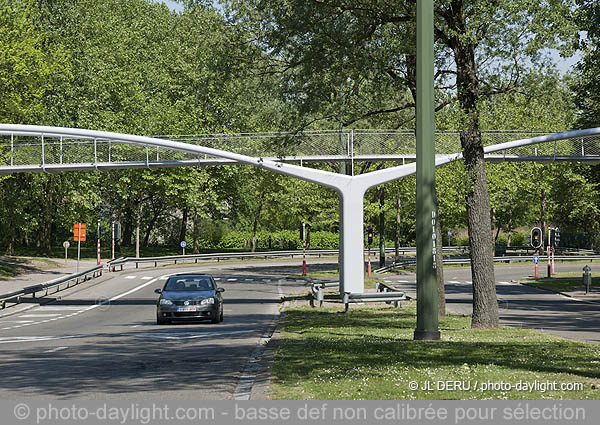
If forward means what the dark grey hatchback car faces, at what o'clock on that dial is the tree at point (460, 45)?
The tree is roughly at 10 o'clock from the dark grey hatchback car.

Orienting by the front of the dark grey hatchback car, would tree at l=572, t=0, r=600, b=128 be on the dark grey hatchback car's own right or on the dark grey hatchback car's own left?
on the dark grey hatchback car's own left

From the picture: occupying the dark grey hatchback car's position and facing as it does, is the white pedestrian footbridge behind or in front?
behind

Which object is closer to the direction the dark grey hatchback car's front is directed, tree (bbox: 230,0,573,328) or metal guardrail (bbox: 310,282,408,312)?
the tree

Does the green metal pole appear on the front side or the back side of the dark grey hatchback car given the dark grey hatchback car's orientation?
on the front side

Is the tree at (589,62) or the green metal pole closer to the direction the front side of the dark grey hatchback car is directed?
the green metal pole

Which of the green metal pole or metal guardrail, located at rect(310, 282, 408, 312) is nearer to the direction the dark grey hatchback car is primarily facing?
the green metal pole

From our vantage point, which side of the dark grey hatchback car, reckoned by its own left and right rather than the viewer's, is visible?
front

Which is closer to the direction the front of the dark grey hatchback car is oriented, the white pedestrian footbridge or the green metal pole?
the green metal pole
